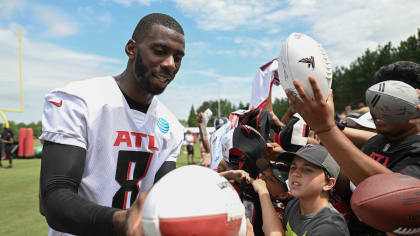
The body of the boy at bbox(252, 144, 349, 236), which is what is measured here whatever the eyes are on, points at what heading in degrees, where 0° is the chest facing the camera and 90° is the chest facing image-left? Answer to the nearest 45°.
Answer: approximately 45°

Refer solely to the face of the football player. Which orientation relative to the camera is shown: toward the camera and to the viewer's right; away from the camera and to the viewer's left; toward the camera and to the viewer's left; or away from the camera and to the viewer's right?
toward the camera and to the viewer's right

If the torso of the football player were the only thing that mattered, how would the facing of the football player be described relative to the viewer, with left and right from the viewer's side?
facing the viewer and to the right of the viewer

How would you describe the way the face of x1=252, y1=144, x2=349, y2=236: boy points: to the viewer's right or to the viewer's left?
to the viewer's left
